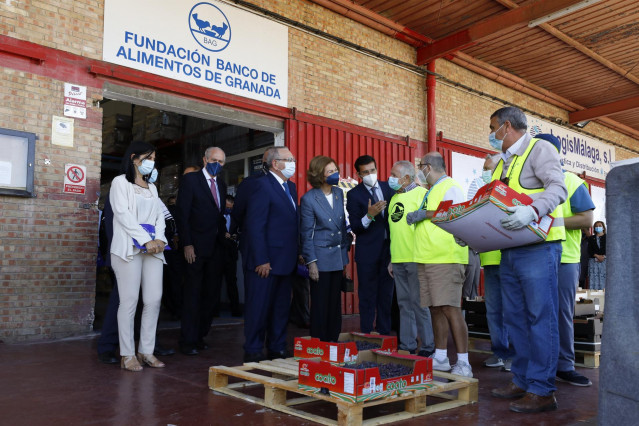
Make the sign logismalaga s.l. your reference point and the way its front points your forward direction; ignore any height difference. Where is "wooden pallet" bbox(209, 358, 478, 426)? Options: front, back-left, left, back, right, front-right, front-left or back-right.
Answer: front-right

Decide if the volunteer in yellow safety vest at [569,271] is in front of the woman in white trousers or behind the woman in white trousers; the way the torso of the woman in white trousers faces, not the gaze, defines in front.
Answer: in front

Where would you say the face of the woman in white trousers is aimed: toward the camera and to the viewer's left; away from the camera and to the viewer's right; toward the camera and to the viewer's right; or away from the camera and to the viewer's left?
toward the camera and to the viewer's right

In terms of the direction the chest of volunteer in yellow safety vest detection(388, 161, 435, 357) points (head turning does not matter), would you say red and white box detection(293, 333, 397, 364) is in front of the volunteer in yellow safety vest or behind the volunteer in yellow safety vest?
in front

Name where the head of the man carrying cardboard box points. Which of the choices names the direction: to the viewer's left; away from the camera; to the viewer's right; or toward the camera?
to the viewer's left

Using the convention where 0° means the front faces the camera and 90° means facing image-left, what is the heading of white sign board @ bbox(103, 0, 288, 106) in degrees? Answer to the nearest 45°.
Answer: approximately 315°

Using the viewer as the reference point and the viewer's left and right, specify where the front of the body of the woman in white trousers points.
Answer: facing the viewer and to the right of the viewer

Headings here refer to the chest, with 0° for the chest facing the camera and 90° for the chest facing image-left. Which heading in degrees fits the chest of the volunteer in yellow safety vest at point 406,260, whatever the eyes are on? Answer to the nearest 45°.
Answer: approximately 45°

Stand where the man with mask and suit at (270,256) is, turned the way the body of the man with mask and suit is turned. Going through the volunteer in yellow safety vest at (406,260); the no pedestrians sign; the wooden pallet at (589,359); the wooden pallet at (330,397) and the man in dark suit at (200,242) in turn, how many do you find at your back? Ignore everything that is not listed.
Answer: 2

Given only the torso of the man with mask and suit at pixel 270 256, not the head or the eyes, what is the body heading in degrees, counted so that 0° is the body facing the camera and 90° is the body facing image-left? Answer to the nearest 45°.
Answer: approximately 315°
